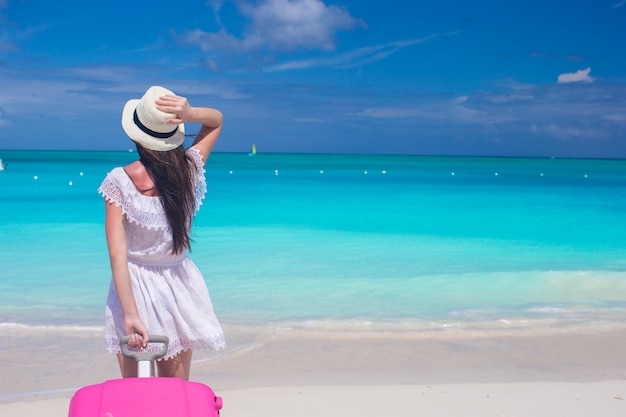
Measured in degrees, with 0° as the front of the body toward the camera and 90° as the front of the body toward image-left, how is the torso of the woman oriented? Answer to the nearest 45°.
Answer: approximately 180°

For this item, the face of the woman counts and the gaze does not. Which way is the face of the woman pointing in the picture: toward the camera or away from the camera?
away from the camera
